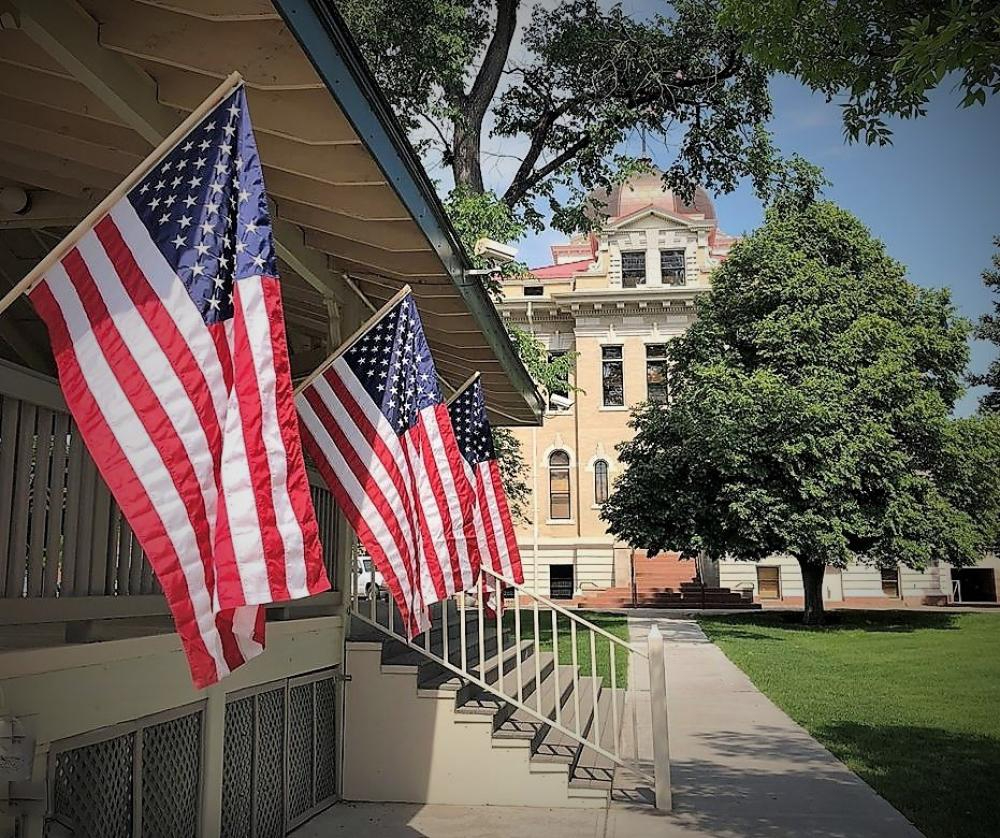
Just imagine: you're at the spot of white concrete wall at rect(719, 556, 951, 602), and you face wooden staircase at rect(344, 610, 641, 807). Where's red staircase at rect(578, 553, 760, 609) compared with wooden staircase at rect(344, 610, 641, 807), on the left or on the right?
right

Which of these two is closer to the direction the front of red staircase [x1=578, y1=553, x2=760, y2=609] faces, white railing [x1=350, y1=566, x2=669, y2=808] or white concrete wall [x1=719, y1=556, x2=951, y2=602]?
the white railing

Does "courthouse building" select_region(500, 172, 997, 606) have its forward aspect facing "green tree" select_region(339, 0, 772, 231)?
yes

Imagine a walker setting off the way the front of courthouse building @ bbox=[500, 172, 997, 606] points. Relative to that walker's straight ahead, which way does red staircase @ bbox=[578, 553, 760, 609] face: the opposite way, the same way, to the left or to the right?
the same way

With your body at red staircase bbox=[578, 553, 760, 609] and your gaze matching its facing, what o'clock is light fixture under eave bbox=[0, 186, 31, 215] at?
The light fixture under eave is roughly at 12 o'clock from the red staircase.

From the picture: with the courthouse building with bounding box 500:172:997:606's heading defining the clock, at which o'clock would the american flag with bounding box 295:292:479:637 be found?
The american flag is roughly at 12 o'clock from the courthouse building.

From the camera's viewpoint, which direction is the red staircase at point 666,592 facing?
toward the camera

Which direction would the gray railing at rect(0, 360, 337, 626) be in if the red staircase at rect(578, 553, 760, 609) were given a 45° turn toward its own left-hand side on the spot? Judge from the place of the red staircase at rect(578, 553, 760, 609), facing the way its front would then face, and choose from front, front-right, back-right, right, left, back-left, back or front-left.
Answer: front-right

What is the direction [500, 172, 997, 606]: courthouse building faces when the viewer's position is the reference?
facing the viewer

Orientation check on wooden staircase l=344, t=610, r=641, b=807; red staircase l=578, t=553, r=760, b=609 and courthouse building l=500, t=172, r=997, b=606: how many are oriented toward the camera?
2

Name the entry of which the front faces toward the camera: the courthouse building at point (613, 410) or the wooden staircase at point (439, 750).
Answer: the courthouse building

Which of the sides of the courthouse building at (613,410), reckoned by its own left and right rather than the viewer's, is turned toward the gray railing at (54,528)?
front

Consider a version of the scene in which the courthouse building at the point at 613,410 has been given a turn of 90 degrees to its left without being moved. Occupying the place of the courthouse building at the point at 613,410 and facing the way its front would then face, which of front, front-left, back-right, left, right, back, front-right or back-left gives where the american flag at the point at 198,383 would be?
right

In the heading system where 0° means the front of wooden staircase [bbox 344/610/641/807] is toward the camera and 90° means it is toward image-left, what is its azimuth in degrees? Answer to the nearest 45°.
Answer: approximately 270°

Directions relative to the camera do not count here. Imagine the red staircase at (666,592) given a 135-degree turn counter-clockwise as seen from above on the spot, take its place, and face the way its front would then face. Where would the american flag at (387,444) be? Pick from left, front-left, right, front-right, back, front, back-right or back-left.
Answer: back-right

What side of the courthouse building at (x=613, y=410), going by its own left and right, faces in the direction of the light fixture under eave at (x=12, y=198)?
front
